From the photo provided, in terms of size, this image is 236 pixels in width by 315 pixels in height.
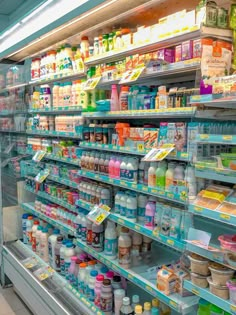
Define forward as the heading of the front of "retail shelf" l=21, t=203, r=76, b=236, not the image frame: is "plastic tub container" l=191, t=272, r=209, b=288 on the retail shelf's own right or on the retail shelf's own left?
on the retail shelf's own left
